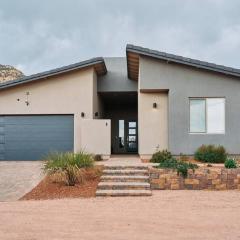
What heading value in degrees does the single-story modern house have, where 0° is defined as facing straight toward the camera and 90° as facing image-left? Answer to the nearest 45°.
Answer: approximately 0°

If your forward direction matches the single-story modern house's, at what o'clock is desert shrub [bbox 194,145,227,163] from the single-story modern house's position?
The desert shrub is roughly at 10 o'clock from the single-story modern house.

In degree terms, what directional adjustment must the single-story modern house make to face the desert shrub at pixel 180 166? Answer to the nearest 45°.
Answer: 0° — it already faces it

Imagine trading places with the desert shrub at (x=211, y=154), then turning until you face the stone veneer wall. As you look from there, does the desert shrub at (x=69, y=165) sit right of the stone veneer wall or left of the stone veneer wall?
right

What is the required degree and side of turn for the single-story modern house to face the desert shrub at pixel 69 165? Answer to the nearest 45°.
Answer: approximately 45° to its right

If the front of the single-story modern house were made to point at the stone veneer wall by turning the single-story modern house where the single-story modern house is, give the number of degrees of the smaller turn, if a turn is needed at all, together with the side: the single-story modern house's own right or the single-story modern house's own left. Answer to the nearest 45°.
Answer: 0° — it already faces it
